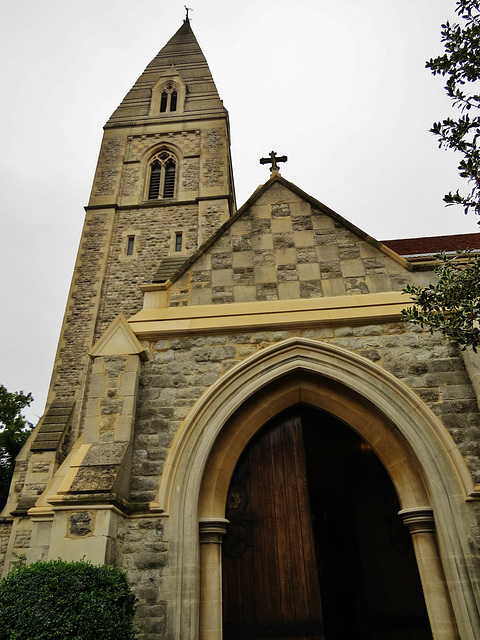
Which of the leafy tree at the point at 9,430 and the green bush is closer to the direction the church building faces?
the green bush

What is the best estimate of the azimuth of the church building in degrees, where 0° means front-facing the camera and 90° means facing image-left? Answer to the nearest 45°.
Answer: approximately 0°

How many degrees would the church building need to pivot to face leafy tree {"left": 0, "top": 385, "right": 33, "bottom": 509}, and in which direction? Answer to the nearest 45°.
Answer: approximately 135° to its right
